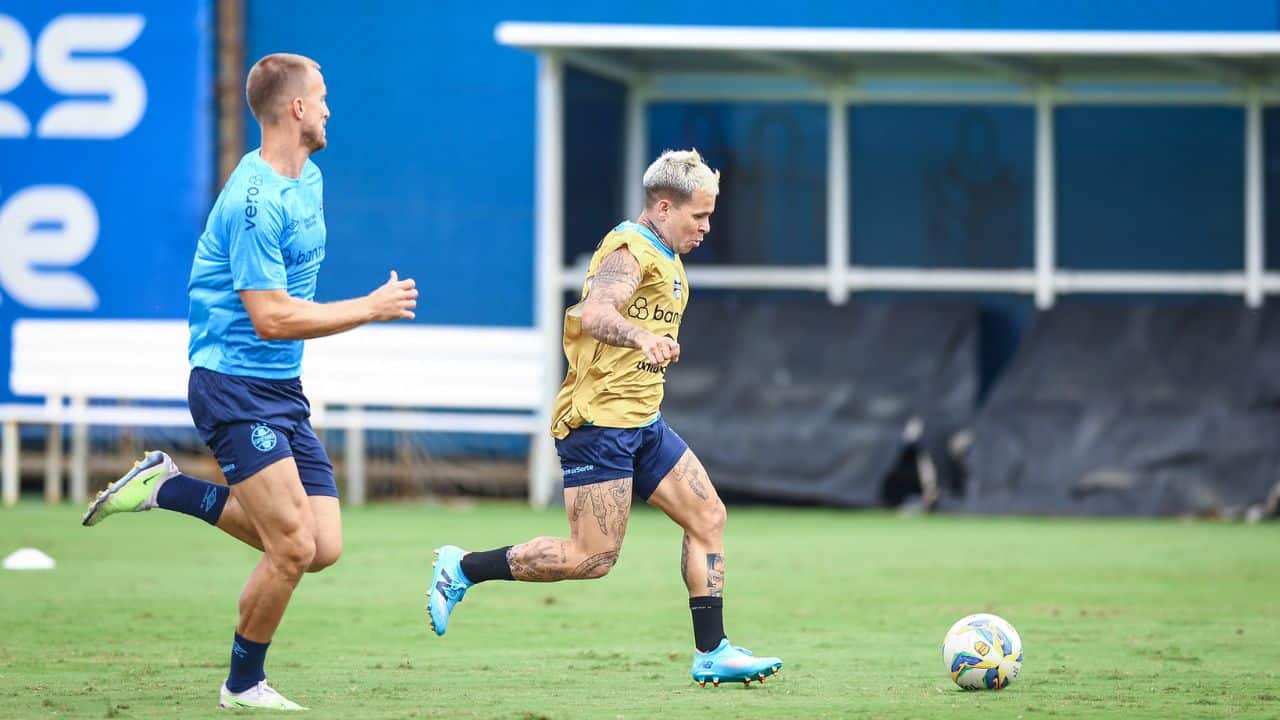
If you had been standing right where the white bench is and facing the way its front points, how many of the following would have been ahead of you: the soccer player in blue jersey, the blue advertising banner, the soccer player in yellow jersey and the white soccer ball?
3

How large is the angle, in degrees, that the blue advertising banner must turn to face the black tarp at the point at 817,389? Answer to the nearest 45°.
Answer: approximately 45° to its left

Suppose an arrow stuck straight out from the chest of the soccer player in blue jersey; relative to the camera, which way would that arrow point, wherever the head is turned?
to the viewer's right

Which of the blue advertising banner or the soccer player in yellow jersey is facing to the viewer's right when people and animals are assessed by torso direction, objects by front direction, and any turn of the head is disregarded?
the soccer player in yellow jersey

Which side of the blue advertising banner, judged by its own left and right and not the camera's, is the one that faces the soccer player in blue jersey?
front

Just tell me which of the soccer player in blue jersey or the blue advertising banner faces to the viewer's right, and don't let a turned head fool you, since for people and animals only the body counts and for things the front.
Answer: the soccer player in blue jersey

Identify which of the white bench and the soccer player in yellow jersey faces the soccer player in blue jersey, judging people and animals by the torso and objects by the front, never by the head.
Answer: the white bench

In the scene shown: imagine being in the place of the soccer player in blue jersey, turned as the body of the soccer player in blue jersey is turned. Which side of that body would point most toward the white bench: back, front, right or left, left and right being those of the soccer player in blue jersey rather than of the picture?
left

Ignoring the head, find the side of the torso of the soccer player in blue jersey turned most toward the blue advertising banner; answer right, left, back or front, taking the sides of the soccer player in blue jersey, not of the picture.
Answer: left

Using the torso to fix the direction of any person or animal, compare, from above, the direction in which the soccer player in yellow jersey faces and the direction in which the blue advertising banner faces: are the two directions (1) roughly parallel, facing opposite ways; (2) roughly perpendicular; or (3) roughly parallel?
roughly perpendicular

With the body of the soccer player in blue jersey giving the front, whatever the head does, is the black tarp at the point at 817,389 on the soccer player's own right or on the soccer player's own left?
on the soccer player's own left

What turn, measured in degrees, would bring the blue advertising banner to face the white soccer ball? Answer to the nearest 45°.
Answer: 0° — it already faces it

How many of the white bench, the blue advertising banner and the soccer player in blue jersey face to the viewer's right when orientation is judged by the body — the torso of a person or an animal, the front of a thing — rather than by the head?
1

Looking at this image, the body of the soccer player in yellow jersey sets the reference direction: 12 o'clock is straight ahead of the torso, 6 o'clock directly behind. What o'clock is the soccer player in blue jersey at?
The soccer player in blue jersey is roughly at 5 o'clock from the soccer player in yellow jersey.

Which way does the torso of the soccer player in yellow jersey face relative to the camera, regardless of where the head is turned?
to the viewer's right
